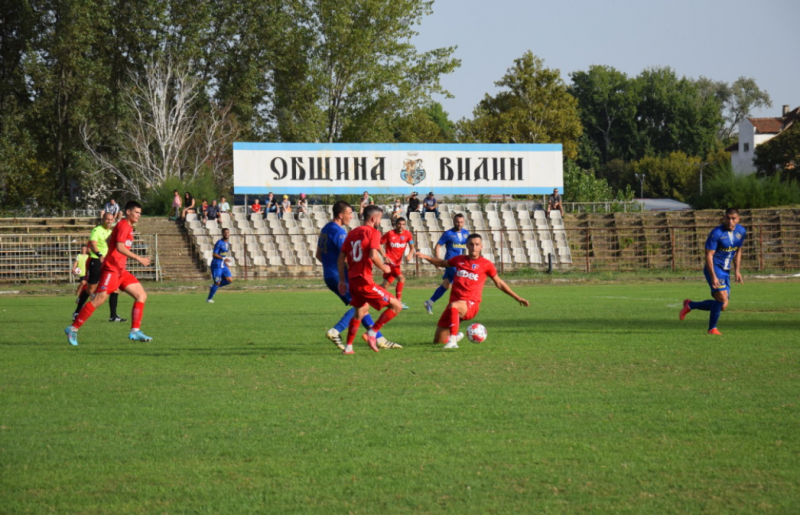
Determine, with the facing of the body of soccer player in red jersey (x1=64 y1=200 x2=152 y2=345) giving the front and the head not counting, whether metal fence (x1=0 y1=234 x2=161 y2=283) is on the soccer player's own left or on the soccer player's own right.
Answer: on the soccer player's own left

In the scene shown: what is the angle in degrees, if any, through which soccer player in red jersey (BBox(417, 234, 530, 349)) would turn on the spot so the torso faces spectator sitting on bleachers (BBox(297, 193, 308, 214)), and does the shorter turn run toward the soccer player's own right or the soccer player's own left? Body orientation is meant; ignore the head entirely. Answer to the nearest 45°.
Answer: approximately 180°

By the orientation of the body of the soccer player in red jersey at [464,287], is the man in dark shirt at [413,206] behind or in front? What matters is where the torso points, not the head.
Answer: behind

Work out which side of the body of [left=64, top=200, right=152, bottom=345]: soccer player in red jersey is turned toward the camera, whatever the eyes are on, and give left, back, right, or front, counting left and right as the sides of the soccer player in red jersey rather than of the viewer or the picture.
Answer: right

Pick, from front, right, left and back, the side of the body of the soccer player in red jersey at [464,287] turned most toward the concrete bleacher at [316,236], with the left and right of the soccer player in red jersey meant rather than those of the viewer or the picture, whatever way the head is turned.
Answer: back

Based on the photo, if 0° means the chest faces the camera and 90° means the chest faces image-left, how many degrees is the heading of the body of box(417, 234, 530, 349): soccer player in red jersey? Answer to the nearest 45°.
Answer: approximately 0°

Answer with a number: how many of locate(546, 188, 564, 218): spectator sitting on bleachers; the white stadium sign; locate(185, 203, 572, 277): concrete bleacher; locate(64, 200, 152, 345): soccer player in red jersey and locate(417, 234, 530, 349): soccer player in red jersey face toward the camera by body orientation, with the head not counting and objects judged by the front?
4

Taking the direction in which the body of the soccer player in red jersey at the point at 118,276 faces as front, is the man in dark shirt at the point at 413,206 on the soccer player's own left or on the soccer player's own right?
on the soccer player's own left
